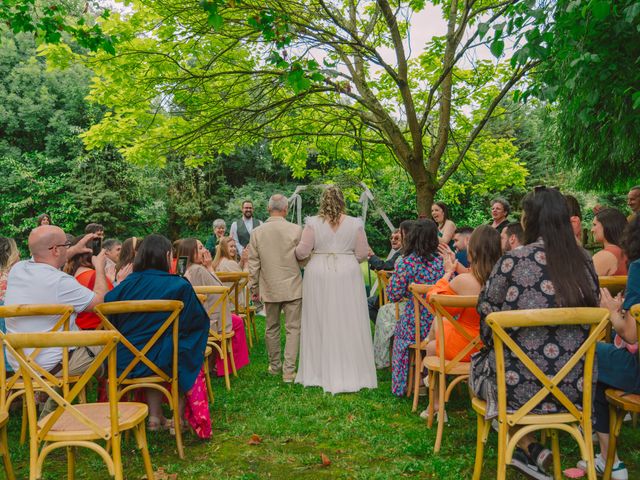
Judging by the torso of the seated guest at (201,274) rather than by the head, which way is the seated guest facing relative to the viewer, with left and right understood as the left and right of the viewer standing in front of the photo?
facing to the right of the viewer

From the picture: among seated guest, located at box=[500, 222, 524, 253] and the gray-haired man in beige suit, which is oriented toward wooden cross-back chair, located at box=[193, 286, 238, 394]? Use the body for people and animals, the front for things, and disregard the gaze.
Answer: the seated guest

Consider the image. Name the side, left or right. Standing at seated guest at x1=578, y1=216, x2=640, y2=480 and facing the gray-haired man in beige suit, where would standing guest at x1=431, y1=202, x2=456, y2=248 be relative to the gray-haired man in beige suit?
right

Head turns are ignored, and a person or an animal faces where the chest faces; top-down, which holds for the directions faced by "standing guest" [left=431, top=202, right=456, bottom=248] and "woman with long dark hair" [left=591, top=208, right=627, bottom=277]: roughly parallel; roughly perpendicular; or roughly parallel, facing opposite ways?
roughly perpendicular

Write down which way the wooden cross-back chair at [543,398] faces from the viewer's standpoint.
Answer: facing away from the viewer and to the left of the viewer

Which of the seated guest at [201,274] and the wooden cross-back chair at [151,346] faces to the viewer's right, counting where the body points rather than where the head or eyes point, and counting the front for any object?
the seated guest

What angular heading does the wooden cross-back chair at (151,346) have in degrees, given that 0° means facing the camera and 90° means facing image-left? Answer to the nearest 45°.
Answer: approximately 180°

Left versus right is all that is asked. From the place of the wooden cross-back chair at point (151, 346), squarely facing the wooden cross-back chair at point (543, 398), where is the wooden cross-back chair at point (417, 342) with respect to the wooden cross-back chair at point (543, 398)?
left

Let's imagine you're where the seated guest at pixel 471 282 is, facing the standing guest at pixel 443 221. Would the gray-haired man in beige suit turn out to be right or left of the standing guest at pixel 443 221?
left

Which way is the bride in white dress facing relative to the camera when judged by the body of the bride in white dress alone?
away from the camera

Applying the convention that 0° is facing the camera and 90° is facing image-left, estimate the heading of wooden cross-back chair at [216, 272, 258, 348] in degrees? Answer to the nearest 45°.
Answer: approximately 225°

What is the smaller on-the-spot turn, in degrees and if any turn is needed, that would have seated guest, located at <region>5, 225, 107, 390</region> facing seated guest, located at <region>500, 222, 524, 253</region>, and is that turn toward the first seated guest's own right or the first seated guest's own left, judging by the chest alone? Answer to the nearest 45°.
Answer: approximately 45° to the first seated guest's own right

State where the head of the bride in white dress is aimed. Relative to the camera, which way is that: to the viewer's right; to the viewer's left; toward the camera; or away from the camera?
away from the camera

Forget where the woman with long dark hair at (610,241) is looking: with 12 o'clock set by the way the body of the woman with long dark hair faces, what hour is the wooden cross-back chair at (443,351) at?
The wooden cross-back chair is roughly at 9 o'clock from the woman with long dark hair.

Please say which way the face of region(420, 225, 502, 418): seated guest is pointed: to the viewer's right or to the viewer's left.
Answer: to the viewer's left
